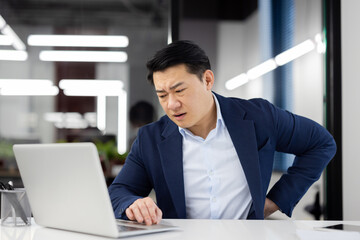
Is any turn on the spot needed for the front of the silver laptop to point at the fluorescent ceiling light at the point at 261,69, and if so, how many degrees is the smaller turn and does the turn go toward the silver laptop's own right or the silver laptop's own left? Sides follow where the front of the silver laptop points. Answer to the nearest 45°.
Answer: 0° — it already faces it

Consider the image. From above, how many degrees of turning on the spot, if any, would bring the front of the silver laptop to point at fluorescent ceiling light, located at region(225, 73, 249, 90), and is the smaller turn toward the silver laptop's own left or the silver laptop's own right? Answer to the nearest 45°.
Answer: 0° — it already faces it

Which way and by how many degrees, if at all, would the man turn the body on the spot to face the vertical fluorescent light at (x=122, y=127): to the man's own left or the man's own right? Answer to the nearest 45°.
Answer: approximately 135° to the man's own right

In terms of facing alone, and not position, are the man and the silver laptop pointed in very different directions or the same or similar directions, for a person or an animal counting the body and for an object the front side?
very different directions

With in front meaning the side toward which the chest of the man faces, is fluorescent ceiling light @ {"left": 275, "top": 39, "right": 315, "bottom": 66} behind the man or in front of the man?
behind

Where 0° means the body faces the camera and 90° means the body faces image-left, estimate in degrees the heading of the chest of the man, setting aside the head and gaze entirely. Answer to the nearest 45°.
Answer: approximately 45°

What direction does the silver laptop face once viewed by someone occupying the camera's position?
facing away from the viewer and to the right of the viewer

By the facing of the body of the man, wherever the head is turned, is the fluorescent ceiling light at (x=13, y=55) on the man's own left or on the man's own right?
on the man's own right
